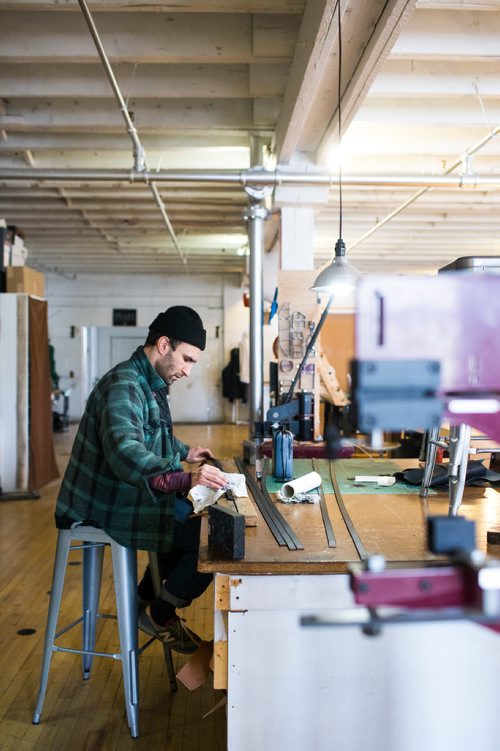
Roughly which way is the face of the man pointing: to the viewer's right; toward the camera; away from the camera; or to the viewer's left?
to the viewer's right

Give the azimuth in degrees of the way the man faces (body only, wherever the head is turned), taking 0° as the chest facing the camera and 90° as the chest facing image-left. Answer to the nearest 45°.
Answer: approximately 270°

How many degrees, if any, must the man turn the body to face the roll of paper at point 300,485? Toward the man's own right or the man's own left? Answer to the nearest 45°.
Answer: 0° — they already face it
